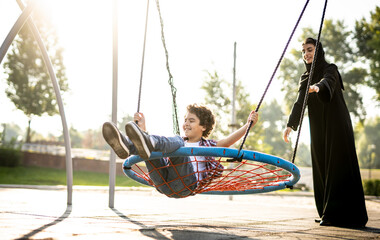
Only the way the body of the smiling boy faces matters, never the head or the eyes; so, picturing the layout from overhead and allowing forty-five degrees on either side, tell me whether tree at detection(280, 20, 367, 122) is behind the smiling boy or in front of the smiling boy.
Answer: behind

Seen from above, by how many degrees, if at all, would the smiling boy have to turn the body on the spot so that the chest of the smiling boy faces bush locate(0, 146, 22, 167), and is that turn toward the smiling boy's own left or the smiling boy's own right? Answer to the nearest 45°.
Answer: approximately 90° to the smiling boy's own right

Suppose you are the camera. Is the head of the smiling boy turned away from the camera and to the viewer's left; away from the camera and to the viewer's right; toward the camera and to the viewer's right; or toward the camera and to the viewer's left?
toward the camera and to the viewer's left

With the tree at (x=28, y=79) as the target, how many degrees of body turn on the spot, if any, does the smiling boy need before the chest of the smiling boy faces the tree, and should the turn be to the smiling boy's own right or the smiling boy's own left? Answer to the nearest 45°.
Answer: approximately 135° to the smiling boy's own right

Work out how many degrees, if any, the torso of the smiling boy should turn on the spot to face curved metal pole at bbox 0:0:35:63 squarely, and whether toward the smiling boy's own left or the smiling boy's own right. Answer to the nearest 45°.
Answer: approximately 45° to the smiling boy's own right

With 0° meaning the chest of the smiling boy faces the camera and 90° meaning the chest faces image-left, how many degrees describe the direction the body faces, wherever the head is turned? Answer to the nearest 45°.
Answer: approximately 45°

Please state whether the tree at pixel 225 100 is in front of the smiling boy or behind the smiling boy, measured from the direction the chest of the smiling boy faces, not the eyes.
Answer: behind

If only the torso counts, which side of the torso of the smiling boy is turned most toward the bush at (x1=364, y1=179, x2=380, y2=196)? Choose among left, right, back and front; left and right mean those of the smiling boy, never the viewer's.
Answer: back
